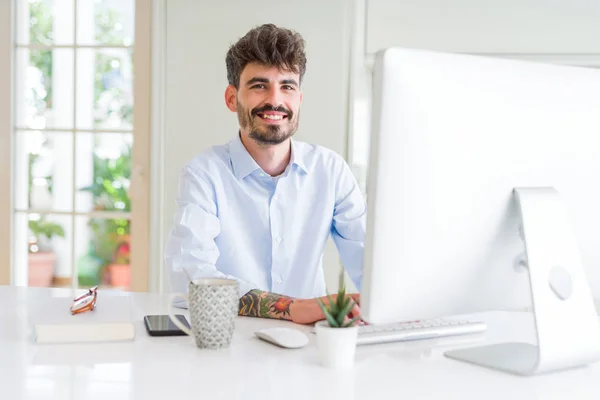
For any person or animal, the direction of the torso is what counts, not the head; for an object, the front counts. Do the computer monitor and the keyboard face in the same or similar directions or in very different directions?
same or similar directions

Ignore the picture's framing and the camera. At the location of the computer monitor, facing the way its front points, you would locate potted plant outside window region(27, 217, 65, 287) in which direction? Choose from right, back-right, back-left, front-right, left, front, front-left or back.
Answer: front

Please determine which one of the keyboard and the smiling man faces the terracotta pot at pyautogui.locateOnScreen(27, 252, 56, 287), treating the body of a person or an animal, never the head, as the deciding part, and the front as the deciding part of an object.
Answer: the keyboard

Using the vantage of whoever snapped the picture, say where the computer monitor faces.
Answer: facing away from the viewer and to the left of the viewer

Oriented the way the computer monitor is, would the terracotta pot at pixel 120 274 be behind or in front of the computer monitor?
in front

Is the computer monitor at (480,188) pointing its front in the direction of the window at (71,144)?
yes

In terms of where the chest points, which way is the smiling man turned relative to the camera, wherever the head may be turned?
toward the camera

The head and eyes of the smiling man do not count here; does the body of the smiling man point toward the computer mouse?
yes

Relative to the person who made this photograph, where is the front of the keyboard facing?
facing away from the viewer and to the left of the viewer

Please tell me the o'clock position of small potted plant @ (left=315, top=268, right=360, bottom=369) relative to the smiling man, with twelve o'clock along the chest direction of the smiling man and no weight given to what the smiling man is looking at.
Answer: The small potted plant is roughly at 12 o'clock from the smiling man.

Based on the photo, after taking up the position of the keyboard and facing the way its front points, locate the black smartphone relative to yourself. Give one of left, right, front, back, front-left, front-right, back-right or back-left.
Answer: front-left

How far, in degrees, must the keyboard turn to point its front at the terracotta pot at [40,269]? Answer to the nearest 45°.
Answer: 0° — it already faces it

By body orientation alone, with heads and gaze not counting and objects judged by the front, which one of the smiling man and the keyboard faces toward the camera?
the smiling man

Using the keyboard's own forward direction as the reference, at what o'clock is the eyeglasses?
The eyeglasses is roughly at 10 o'clock from the keyboard.

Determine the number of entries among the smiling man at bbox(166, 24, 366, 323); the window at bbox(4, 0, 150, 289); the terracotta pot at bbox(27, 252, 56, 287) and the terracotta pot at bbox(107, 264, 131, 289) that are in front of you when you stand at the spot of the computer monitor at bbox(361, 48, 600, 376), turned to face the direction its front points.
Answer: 4

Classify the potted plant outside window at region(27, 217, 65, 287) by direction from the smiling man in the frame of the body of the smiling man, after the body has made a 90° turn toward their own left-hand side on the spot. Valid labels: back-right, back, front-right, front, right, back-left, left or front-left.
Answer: back-left

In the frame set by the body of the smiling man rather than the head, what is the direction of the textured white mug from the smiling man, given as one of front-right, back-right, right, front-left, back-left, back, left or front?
front

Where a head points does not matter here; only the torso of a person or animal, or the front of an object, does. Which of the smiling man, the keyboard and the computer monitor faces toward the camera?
the smiling man

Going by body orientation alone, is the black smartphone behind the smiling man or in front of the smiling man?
in front

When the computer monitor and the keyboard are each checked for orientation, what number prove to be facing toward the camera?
0
